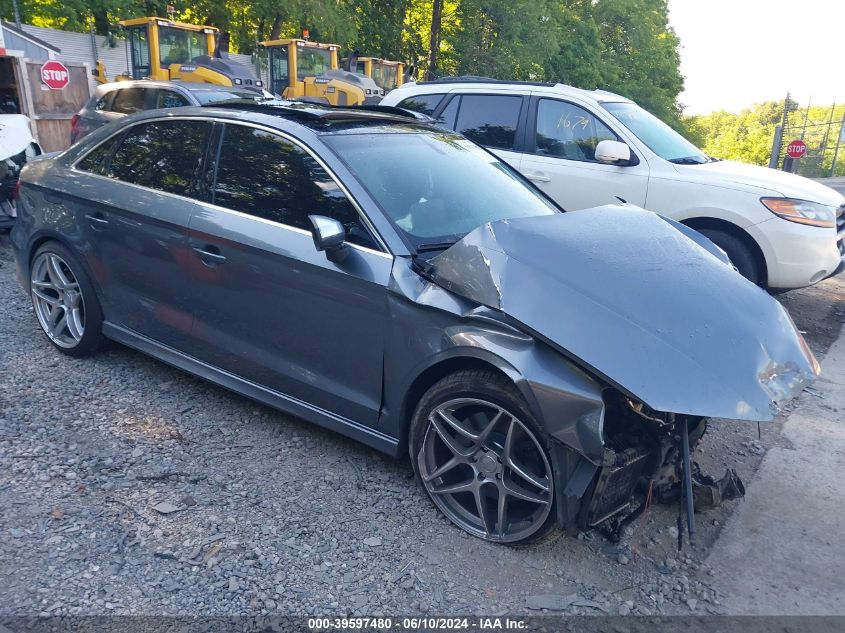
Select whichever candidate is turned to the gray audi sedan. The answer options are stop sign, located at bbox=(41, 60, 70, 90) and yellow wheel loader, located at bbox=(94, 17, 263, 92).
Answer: the stop sign

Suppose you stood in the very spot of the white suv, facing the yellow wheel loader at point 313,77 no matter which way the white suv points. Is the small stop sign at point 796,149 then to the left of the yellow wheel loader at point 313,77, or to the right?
right

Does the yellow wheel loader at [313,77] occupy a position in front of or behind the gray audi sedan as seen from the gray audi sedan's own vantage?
behind

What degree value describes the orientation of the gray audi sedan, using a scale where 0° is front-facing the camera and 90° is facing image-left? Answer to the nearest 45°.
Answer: approximately 315°

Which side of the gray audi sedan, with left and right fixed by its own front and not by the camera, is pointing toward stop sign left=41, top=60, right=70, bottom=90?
back

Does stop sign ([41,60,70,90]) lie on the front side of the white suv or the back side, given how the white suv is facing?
on the back side

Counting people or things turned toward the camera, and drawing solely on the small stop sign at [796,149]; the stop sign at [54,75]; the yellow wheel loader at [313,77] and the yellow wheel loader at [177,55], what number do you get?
2

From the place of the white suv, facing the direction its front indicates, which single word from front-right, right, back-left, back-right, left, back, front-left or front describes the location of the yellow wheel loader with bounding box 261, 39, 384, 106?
back

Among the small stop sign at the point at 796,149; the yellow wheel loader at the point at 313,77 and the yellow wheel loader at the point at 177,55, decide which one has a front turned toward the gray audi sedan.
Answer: the small stop sign

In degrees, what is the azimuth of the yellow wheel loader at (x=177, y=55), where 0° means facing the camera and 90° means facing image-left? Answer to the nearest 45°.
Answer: approximately 135°

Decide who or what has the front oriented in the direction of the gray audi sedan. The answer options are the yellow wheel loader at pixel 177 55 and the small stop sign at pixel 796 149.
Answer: the small stop sign

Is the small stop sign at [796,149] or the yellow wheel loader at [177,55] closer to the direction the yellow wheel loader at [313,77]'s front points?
the yellow wheel loader

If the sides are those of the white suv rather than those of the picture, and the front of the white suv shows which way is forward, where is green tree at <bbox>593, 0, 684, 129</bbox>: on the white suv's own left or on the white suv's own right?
on the white suv's own left
